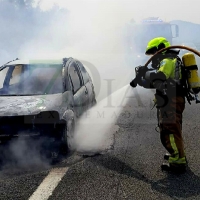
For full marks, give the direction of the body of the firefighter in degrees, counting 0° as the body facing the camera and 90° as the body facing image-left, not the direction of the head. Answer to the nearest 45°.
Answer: approximately 90°

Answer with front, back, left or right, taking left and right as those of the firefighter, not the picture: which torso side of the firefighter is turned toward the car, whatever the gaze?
front

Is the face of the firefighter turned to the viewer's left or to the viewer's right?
to the viewer's left
